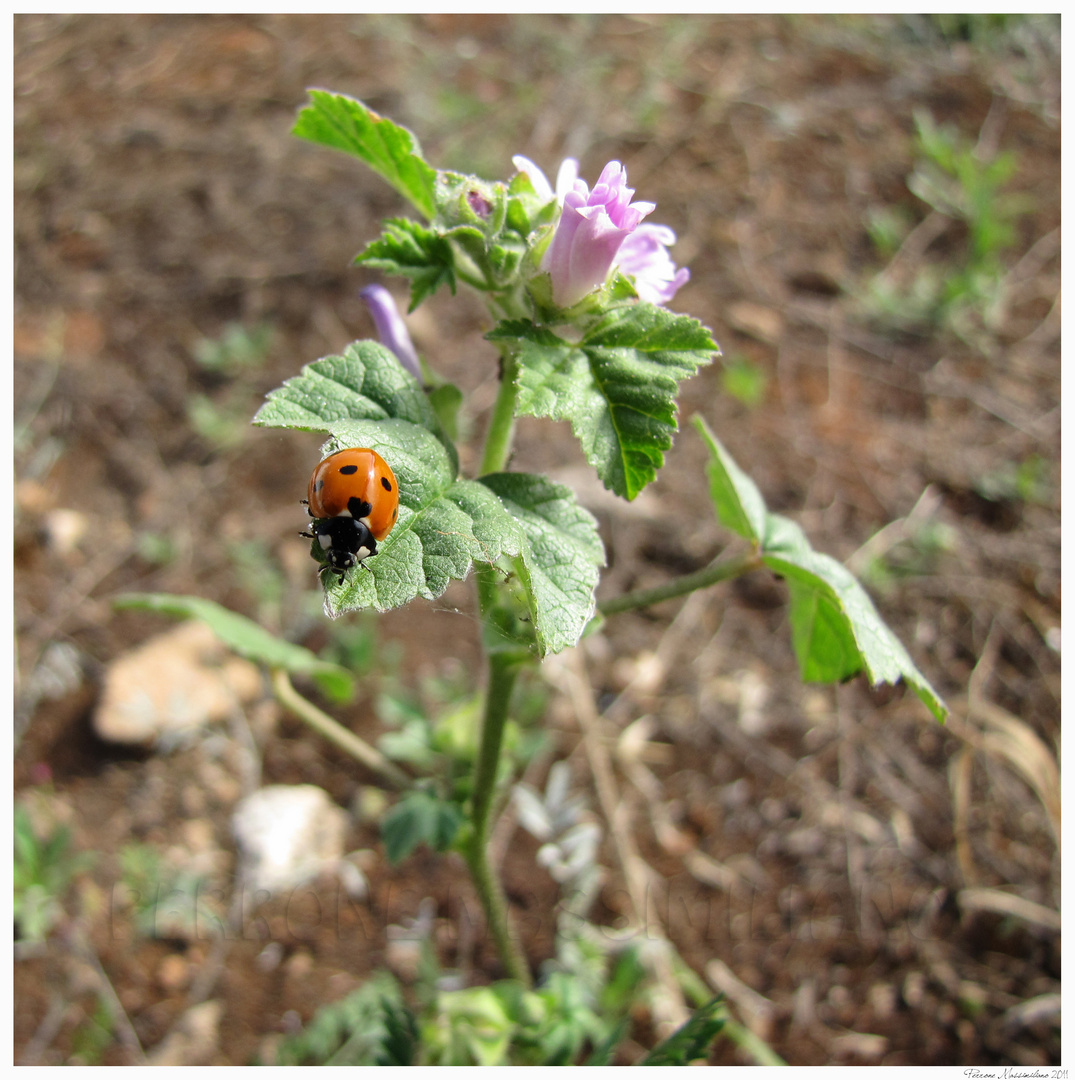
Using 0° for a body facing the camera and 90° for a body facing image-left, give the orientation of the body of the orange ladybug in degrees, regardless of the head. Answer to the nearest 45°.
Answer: approximately 0°
